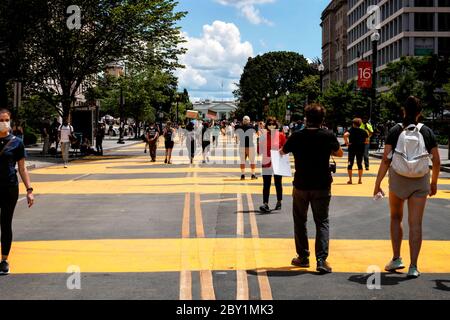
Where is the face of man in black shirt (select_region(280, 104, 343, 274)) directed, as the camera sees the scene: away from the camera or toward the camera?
away from the camera

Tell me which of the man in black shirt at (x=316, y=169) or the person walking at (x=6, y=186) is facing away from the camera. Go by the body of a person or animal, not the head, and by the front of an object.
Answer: the man in black shirt

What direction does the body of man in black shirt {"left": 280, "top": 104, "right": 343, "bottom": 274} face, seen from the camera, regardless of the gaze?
away from the camera

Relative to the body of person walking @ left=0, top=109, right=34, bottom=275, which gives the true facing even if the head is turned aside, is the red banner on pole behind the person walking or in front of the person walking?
behind

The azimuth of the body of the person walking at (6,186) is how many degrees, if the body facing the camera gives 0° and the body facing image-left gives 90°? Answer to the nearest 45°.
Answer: approximately 0°

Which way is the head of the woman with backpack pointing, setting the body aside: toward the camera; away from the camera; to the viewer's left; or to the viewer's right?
away from the camera

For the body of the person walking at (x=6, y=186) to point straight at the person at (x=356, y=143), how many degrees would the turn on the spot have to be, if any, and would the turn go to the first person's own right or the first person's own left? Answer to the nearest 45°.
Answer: approximately 135° to the first person's own left

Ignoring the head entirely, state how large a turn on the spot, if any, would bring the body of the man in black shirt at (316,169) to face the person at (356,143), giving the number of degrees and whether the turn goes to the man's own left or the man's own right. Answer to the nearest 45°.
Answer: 0° — they already face them

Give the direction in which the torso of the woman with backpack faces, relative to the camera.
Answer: away from the camera

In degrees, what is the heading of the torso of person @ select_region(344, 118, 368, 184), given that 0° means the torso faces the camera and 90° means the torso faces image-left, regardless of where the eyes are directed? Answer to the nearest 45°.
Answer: approximately 180°

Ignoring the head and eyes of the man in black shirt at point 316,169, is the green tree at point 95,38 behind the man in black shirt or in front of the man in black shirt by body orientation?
in front
